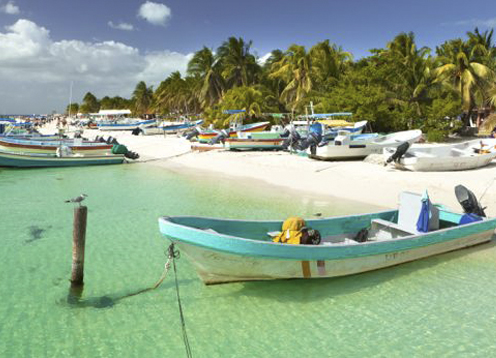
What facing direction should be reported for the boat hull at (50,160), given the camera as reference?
facing to the left of the viewer

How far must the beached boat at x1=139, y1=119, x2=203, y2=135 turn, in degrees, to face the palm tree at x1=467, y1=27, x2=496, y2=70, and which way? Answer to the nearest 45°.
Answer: approximately 45° to its right

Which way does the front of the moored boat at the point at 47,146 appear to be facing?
to the viewer's left

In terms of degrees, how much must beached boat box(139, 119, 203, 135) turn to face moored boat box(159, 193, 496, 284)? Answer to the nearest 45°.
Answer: approximately 90° to its right

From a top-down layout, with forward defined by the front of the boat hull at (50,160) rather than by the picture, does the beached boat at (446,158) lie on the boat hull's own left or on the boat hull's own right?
on the boat hull's own left

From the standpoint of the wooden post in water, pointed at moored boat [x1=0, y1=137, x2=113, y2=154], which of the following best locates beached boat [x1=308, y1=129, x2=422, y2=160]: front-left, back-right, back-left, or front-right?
front-right

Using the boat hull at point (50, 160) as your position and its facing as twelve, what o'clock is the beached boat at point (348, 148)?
The beached boat is roughly at 7 o'clock from the boat hull.
